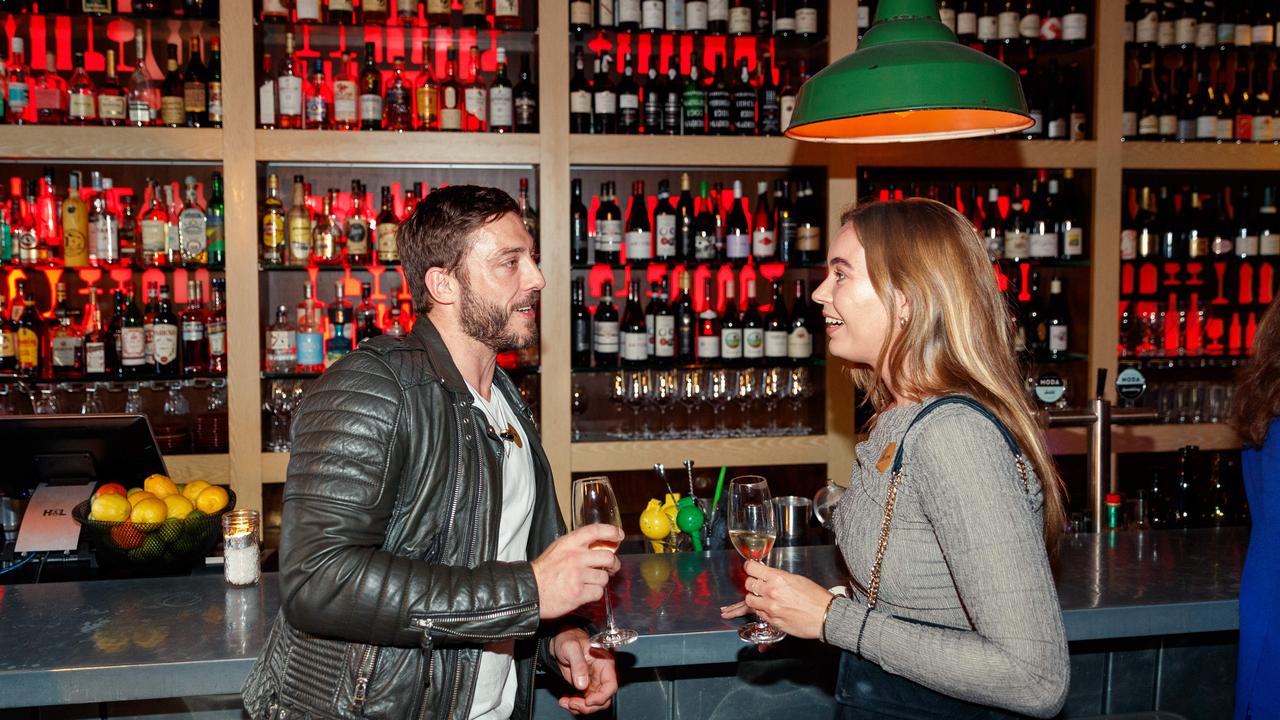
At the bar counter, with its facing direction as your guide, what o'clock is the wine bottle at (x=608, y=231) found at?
The wine bottle is roughly at 6 o'clock from the bar counter.

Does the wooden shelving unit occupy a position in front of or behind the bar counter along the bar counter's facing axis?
behind

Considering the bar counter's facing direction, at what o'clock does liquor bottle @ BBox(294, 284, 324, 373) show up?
The liquor bottle is roughly at 5 o'clock from the bar counter.

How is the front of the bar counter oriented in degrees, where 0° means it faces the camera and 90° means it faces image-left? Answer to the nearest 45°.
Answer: approximately 0°

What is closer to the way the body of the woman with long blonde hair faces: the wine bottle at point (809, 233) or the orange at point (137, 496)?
the orange

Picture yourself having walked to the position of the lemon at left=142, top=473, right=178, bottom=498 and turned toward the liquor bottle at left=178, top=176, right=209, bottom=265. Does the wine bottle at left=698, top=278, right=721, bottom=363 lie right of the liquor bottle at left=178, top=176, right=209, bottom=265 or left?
right

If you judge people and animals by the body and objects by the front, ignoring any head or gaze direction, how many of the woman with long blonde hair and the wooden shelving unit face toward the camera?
1

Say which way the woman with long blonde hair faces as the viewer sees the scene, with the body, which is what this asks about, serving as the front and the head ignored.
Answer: to the viewer's left

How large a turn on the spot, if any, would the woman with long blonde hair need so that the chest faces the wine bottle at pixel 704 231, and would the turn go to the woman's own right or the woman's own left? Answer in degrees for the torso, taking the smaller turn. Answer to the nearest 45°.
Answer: approximately 90° to the woman's own right
